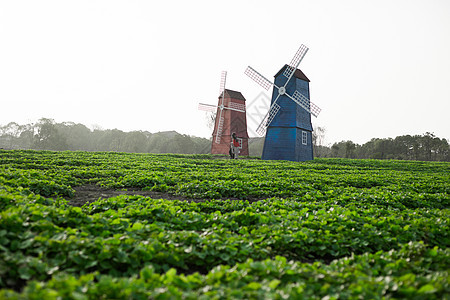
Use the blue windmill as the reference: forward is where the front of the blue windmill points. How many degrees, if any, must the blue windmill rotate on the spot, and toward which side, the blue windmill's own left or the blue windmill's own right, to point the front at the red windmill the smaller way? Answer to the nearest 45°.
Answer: approximately 90° to the blue windmill's own right

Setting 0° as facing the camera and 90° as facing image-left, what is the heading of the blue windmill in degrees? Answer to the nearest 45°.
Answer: approximately 45°

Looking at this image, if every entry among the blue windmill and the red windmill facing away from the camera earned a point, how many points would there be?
0

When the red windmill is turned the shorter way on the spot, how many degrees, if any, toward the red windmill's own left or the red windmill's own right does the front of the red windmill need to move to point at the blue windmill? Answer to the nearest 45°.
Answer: approximately 90° to the red windmill's own left

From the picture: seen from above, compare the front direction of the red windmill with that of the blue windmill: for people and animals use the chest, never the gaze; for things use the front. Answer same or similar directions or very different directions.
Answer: same or similar directions
